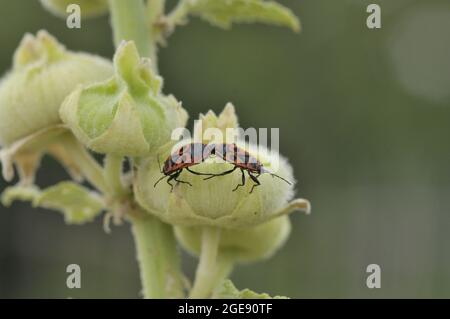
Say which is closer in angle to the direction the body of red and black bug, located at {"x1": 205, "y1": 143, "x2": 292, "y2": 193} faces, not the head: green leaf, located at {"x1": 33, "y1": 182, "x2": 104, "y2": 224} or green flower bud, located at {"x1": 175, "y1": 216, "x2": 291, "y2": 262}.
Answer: the green flower bud

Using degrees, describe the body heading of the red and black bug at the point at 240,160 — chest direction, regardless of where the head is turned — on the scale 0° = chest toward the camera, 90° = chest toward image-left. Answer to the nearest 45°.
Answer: approximately 270°

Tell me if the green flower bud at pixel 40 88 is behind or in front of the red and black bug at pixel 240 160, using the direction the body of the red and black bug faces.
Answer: behind

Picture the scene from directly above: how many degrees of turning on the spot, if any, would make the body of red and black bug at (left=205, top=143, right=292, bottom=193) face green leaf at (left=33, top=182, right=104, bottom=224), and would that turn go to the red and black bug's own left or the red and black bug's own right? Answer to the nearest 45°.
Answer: approximately 135° to the red and black bug's own left
